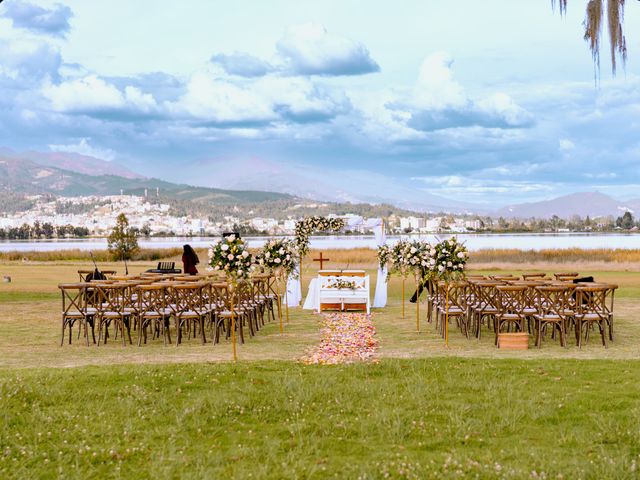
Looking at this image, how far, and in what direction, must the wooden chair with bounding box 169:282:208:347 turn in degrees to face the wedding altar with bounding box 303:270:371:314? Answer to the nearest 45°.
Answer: approximately 45° to its right

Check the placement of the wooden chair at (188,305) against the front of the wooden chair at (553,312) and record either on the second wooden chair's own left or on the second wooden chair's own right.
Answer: on the second wooden chair's own left

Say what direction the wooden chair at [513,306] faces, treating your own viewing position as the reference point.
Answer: facing away from the viewer

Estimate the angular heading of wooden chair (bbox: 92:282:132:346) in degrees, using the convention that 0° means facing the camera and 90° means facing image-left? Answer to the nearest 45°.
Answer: approximately 180°

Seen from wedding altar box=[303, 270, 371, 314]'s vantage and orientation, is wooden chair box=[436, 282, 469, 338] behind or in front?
in front

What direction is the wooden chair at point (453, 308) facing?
away from the camera

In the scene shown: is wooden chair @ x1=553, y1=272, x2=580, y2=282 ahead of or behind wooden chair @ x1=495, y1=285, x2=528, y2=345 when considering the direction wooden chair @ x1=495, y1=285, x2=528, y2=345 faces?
ahead

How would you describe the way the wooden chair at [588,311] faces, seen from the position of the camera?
facing away from the viewer

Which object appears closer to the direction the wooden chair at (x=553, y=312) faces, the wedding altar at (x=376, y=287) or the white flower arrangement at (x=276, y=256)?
the wedding altar

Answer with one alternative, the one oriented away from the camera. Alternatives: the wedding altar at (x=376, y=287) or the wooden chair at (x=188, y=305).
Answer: the wooden chair

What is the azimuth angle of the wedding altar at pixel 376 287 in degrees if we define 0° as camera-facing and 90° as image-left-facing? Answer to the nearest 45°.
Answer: approximately 0°

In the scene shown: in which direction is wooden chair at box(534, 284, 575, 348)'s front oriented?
away from the camera

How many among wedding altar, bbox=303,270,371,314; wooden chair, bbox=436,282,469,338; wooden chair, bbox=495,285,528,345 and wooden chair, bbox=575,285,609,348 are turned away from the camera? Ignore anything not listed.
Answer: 3

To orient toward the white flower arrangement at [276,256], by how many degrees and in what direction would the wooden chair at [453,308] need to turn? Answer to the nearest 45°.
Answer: approximately 90° to its left

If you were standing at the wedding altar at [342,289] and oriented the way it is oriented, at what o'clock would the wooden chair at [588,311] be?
The wooden chair is roughly at 11 o'clock from the wedding altar.
